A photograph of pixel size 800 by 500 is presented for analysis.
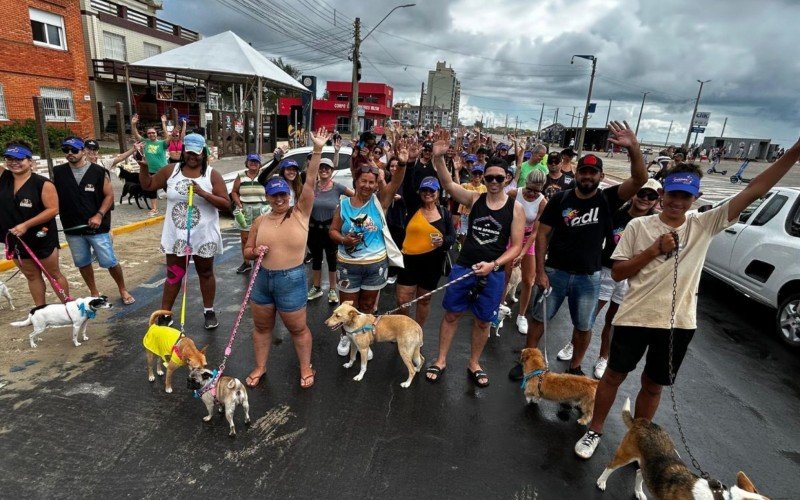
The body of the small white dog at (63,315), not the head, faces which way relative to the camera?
to the viewer's right

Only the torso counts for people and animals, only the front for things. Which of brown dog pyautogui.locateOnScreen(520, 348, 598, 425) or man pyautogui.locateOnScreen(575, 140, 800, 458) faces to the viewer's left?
the brown dog

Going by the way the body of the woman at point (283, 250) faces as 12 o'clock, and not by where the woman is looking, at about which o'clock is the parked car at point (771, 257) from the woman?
The parked car is roughly at 9 o'clock from the woman.

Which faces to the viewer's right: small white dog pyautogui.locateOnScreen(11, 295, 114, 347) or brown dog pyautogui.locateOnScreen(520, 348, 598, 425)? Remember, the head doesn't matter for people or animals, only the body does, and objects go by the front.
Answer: the small white dog

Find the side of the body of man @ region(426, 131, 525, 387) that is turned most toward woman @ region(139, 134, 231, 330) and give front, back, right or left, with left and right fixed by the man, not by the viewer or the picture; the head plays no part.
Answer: right

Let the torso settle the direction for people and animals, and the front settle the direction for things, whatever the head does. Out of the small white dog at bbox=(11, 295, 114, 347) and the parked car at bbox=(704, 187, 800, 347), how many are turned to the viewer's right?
1

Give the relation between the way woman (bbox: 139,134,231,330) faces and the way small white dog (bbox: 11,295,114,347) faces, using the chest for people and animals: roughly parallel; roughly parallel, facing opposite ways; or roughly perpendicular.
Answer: roughly perpendicular

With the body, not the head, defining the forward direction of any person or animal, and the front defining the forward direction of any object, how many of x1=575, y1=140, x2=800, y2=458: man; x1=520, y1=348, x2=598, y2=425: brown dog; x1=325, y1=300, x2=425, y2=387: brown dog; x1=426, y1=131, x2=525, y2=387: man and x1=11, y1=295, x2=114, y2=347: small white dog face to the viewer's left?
2

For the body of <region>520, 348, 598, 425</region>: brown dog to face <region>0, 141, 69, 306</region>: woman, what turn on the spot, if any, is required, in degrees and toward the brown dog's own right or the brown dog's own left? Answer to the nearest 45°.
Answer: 0° — it already faces them

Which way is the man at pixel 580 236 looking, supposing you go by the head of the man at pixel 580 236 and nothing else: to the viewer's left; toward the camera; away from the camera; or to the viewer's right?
toward the camera

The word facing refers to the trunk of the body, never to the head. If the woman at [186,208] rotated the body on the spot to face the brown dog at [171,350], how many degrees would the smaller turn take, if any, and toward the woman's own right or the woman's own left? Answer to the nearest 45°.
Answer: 0° — they already face it

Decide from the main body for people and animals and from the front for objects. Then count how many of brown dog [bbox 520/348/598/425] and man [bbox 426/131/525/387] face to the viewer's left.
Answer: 1

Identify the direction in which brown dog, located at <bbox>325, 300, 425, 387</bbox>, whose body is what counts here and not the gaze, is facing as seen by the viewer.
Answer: to the viewer's left

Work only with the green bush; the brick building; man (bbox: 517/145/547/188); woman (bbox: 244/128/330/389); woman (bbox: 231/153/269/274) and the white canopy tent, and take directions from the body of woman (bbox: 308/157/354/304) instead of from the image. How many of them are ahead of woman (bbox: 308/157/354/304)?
1

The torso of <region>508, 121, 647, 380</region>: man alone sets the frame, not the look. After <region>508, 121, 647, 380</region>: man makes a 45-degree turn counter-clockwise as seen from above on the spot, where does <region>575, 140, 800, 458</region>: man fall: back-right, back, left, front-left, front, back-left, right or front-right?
front

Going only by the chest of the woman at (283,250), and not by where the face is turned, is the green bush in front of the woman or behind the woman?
behind

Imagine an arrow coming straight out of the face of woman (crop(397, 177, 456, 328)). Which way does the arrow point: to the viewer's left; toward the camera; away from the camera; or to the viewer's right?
toward the camera

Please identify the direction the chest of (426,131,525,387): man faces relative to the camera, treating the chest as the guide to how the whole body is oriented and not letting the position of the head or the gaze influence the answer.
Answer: toward the camera

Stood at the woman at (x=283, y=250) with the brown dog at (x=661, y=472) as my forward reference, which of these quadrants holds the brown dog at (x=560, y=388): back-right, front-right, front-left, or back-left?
front-left

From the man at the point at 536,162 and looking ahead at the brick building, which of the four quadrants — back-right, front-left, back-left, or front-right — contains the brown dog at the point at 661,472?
back-left
